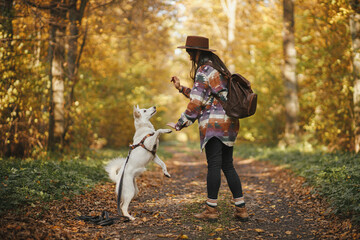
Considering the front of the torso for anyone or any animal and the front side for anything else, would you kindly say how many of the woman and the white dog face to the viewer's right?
1

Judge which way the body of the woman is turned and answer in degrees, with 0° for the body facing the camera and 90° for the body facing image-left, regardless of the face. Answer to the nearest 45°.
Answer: approximately 90°

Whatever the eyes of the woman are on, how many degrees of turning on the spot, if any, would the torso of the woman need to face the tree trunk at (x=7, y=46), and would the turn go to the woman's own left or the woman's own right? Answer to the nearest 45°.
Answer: approximately 45° to the woman's own right

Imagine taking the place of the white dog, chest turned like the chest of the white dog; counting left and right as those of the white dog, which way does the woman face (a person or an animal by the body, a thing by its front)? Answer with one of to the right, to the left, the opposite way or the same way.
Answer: the opposite way

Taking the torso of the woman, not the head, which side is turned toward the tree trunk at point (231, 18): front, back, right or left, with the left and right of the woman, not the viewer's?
right

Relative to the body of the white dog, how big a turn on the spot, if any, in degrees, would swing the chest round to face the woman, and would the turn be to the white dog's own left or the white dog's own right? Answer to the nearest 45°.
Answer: approximately 45° to the white dog's own right

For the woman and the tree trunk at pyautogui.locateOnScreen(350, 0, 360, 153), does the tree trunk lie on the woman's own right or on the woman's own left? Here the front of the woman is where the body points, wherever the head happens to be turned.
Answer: on the woman's own right

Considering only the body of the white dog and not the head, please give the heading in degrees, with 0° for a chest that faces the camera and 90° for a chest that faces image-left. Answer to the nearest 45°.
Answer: approximately 270°

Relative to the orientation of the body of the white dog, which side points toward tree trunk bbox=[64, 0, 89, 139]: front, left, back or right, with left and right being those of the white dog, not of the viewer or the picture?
left

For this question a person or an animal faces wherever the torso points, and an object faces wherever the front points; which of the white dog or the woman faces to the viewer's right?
the white dog
